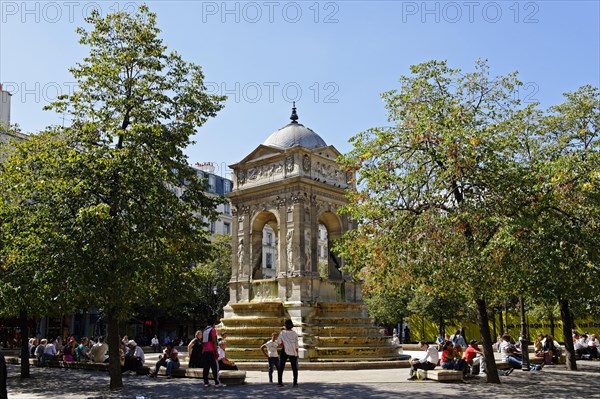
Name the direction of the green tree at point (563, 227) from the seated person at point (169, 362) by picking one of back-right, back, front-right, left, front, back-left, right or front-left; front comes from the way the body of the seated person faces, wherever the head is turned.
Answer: left

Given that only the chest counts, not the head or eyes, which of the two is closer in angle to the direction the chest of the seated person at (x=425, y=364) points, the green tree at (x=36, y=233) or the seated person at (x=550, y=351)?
the green tree

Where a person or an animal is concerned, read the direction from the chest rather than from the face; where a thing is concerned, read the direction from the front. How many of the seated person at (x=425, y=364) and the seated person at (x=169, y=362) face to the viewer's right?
0

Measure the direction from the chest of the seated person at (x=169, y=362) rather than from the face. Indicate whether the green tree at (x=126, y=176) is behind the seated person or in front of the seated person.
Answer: in front

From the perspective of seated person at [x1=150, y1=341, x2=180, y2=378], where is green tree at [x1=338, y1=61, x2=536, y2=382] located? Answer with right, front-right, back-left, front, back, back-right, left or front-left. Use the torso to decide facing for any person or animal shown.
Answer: left

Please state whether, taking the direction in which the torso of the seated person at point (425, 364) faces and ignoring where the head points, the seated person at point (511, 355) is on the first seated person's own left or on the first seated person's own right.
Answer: on the first seated person's own right

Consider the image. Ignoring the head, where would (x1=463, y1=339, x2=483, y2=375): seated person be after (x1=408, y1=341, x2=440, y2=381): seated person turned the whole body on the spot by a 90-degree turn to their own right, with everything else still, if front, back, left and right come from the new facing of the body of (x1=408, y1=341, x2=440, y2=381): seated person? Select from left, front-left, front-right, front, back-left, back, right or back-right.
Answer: front-right

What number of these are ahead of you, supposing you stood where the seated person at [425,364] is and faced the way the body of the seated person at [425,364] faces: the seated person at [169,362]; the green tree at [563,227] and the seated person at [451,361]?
1

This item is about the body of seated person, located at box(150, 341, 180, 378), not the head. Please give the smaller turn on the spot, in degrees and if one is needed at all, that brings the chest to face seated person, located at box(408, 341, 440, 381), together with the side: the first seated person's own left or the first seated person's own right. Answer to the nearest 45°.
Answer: approximately 90° to the first seated person's own left

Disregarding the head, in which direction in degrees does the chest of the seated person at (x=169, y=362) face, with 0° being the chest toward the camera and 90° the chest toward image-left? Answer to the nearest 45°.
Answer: approximately 45°

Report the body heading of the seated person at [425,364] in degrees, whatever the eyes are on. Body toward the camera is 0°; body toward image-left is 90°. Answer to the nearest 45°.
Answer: approximately 90°

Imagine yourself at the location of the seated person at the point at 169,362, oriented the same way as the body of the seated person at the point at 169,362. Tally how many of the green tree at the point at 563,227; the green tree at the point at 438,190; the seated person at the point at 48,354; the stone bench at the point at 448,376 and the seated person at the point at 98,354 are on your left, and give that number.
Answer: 3

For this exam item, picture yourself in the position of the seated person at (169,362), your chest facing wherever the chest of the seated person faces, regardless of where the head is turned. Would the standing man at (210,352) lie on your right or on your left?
on your left
